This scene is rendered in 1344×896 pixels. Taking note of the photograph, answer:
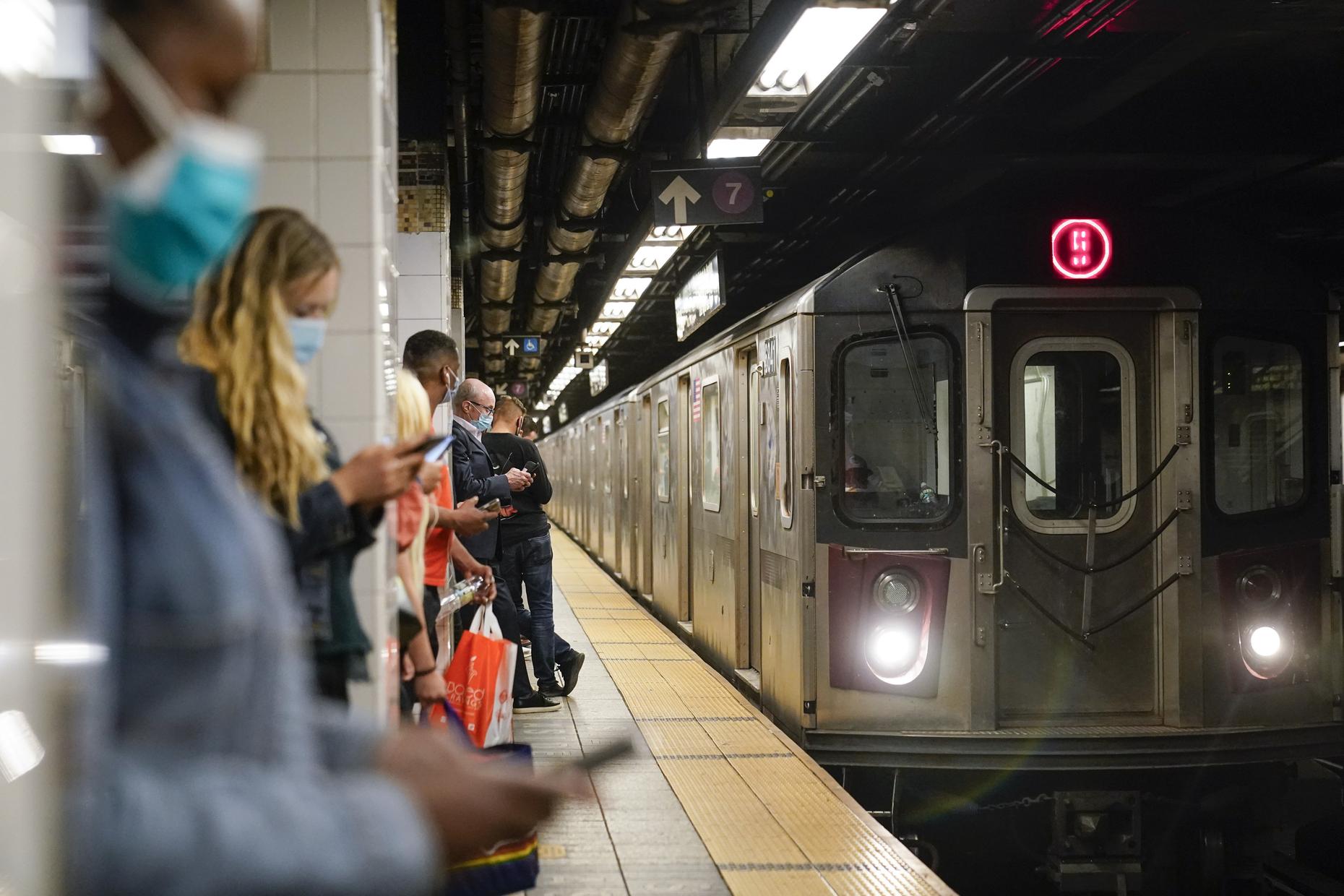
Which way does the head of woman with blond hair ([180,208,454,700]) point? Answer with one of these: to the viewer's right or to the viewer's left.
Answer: to the viewer's right

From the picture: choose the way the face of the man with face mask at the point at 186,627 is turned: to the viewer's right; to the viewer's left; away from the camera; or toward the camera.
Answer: to the viewer's right

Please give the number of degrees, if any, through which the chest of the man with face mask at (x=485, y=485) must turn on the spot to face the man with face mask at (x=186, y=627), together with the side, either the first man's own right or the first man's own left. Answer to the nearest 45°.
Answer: approximately 90° to the first man's own right

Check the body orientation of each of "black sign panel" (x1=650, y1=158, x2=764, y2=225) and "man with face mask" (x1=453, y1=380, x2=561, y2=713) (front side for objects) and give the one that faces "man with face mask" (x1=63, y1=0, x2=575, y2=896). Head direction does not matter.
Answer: the black sign panel

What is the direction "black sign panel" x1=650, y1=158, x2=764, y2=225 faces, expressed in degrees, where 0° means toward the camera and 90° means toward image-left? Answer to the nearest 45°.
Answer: approximately 0°

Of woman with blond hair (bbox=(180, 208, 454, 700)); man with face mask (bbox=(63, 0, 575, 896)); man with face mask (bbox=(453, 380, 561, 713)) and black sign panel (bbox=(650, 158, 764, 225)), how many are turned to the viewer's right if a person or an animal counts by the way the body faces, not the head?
3

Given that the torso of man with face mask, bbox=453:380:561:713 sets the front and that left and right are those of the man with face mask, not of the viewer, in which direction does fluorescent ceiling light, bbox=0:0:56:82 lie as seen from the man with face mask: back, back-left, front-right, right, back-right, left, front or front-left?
right

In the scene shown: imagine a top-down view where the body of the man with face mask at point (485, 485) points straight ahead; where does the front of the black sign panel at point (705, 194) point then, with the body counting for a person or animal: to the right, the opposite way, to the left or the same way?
to the right

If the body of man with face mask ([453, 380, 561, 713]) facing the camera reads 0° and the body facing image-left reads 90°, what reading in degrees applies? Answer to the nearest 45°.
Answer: approximately 270°

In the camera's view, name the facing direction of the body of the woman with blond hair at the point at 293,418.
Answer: to the viewer's right

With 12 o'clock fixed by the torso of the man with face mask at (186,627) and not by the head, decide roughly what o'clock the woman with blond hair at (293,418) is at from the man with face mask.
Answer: The woman with blond hair is roughly at 9 o'clock from the man with face mask.

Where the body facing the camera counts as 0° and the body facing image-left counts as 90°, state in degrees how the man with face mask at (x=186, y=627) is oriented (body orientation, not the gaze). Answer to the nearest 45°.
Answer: approximately 270°

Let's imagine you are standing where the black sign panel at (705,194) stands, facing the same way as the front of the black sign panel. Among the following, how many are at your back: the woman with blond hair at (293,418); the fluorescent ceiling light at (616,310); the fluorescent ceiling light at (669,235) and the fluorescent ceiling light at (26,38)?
2

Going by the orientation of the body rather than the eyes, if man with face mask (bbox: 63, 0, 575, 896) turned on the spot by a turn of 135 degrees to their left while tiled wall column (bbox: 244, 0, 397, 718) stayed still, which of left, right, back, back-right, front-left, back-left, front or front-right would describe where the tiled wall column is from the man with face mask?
front-right
